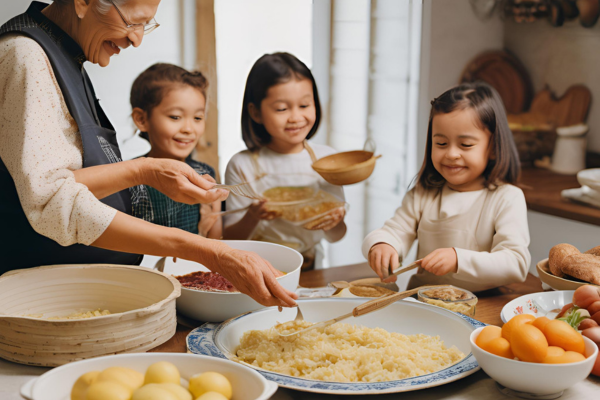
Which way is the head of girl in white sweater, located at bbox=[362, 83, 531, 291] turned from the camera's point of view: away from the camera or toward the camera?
toward the camera

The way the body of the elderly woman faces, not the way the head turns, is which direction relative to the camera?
to the viewer's right

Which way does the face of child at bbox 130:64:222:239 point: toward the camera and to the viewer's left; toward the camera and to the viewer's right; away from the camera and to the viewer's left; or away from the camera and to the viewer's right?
toward the camera and to the viewer's right

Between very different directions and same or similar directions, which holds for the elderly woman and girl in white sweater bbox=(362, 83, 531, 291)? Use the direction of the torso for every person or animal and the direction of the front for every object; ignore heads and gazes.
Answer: very different directions

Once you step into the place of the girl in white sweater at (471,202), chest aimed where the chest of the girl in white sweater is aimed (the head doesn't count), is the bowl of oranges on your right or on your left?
on your left

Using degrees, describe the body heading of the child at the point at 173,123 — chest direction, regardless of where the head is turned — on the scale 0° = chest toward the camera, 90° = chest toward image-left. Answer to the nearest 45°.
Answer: approximately 315°

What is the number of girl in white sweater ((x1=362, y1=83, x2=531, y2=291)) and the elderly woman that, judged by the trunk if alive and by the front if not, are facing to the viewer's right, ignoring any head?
1

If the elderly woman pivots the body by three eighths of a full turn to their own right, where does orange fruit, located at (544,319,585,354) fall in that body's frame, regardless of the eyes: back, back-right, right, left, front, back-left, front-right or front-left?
left

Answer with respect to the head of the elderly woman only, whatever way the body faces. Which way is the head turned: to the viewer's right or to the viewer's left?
to the viewer's right

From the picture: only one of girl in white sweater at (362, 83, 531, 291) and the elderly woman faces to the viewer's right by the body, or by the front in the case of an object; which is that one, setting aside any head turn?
the elderly woman

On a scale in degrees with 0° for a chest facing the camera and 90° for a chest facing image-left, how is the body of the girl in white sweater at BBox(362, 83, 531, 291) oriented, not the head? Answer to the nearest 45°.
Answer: approximately 45°
